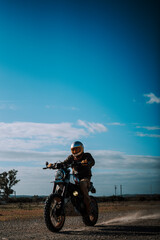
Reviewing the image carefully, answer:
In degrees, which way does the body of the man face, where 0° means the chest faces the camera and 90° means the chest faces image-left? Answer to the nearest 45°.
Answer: approximately 45°

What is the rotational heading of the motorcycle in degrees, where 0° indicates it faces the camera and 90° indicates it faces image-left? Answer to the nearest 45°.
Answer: approximately 45°
